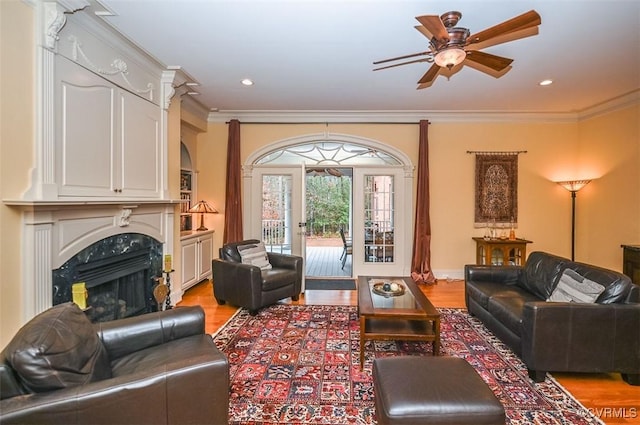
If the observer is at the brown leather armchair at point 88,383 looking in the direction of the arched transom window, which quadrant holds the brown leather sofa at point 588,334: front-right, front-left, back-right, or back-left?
front-right

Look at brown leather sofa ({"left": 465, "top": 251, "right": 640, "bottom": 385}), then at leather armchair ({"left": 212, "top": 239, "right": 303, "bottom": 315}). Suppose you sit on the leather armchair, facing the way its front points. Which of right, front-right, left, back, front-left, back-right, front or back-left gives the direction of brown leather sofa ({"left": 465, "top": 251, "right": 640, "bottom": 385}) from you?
front

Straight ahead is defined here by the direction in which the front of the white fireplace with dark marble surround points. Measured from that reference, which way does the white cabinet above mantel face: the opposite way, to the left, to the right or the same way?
the same way

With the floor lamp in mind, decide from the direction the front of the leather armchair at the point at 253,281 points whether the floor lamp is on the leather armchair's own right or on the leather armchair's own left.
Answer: on the leather armchair's own left

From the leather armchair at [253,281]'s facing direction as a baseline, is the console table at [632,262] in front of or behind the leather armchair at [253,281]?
in front

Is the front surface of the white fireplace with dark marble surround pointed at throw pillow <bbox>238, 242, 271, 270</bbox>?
no

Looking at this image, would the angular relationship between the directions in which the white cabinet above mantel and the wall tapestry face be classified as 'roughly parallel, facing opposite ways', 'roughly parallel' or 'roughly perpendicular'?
roughly perpendicular

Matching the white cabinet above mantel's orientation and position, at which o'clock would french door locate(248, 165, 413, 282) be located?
The french door is roughly at 10 o'clock from the white cabinet above mantel.

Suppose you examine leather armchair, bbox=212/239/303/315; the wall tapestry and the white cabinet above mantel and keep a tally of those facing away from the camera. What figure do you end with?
0

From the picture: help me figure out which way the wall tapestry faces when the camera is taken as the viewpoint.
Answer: facing the viewer

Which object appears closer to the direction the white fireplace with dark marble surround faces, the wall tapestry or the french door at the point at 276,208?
the wall tapestry

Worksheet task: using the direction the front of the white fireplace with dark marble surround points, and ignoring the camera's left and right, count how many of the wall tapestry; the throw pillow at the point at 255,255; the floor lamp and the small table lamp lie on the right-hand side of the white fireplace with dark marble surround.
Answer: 0

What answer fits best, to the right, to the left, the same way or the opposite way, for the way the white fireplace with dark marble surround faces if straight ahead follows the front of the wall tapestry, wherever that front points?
to the left

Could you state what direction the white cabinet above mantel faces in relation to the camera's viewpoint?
facing the viewer and to the right of the viewer

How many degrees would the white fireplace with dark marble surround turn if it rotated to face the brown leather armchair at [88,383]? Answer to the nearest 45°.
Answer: approximately 45° to its right

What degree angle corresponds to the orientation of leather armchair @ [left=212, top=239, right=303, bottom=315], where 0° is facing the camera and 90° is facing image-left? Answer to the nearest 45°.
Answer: approximately 315°

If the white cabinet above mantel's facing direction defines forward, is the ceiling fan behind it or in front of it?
in front

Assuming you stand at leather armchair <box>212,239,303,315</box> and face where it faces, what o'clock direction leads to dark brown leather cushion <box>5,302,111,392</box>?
The dark brown leather cushion is roughly at 2 o'clock from the leather armchair.

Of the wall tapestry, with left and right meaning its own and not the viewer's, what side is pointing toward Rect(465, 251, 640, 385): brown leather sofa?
front

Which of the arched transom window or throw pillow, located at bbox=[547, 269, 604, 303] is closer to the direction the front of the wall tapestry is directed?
the throw pillow
